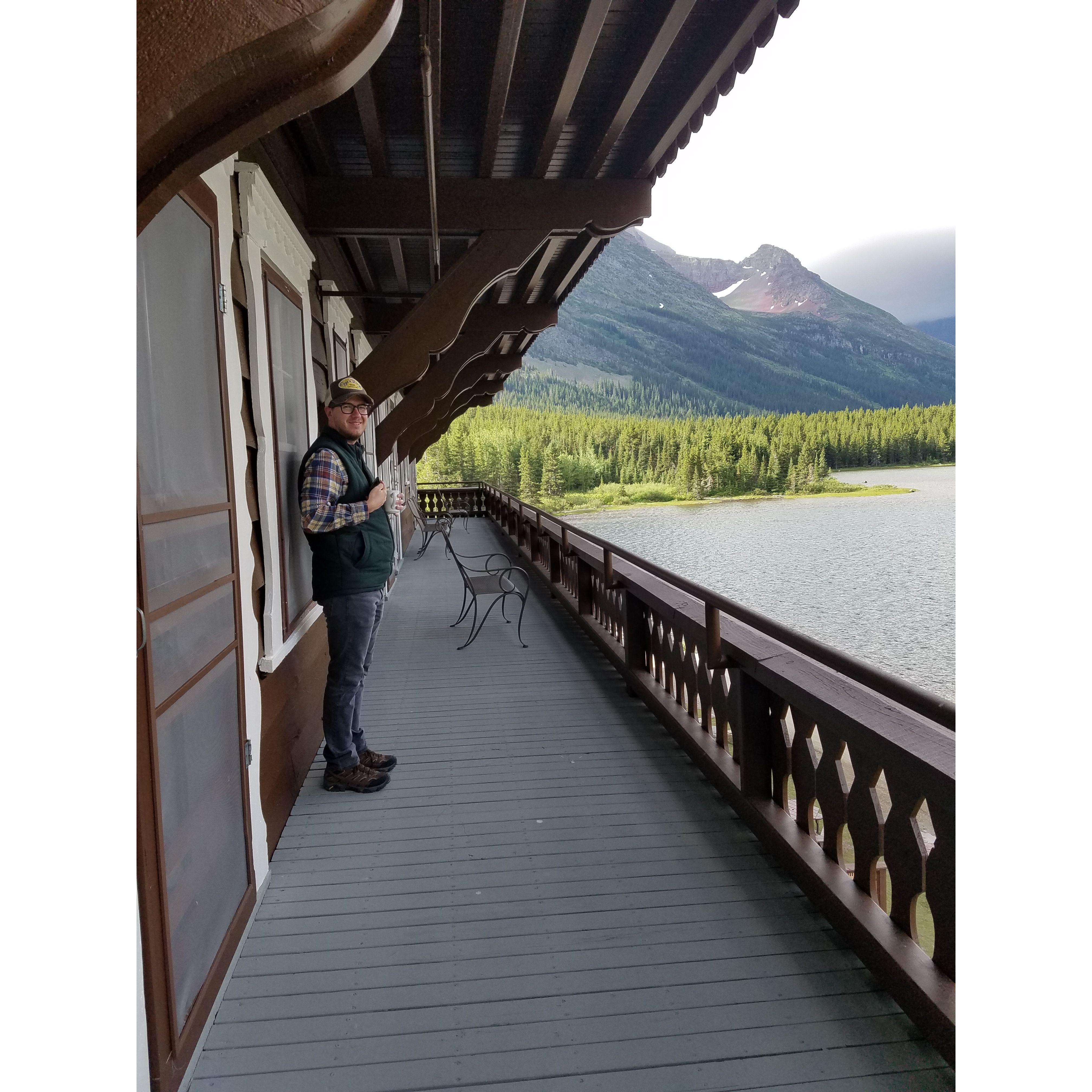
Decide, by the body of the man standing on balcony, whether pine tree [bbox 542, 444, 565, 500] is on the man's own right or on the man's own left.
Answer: on the man's own left

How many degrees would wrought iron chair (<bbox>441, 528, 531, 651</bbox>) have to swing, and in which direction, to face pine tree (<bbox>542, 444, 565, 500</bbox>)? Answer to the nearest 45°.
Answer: approximately 90° to its left

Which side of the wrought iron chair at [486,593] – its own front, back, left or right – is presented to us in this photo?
right

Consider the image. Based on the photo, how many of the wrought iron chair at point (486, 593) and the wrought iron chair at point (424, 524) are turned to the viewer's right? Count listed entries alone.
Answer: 2

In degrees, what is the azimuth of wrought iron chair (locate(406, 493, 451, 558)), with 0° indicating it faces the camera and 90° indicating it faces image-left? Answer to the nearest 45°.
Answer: approximately 270°

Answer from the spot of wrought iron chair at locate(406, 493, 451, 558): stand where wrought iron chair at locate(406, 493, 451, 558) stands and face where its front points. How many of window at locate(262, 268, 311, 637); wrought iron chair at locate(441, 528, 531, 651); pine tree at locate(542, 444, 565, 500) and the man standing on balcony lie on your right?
3
